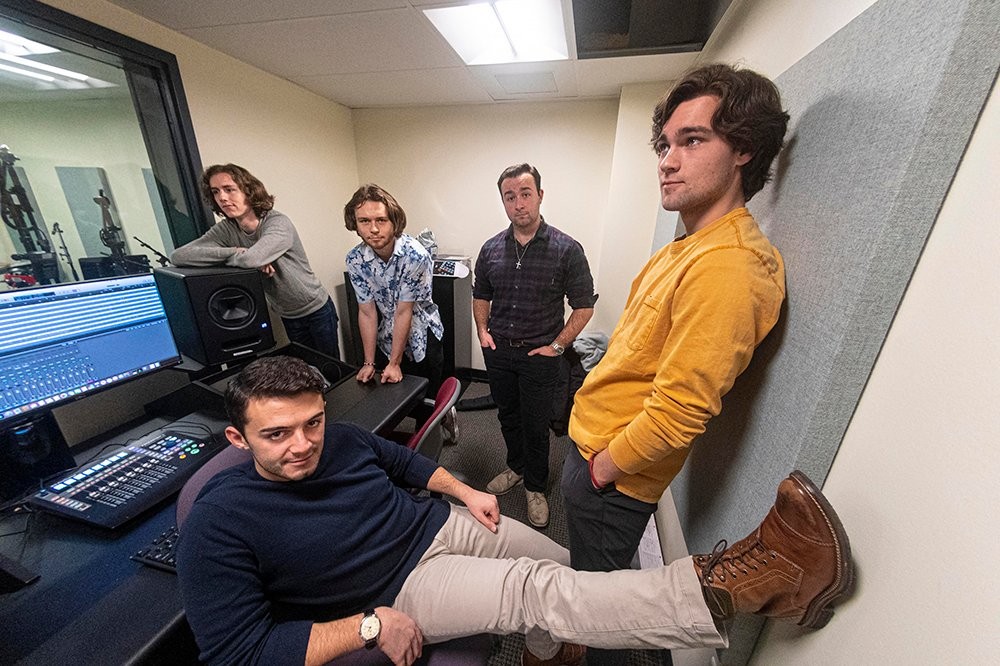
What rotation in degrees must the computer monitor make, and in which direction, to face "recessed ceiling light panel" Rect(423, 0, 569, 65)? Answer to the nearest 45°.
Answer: approximately 45° to its left

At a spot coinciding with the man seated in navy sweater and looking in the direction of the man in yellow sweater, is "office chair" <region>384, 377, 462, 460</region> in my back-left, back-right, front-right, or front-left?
front-left

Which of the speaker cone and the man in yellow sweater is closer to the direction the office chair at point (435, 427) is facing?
the speaker cone

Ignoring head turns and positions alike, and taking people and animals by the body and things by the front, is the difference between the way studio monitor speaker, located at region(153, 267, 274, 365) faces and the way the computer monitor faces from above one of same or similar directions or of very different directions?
same or similar directions

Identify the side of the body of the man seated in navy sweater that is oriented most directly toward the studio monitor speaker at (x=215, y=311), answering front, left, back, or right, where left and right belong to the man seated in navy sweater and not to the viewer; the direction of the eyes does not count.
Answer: back

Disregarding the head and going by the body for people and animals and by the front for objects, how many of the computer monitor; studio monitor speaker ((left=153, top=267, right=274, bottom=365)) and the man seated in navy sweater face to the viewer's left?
0

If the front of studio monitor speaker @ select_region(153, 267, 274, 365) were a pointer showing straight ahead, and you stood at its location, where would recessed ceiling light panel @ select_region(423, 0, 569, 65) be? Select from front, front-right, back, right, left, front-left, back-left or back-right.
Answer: front-left

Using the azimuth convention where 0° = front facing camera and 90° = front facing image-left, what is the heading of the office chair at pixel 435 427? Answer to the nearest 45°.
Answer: approximately 90°

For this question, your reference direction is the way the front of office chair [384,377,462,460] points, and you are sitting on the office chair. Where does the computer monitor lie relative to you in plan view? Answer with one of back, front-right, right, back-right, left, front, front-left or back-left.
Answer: front
